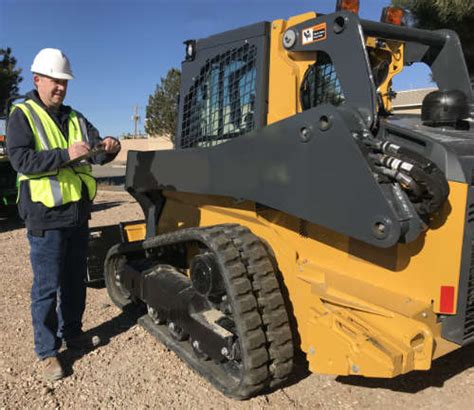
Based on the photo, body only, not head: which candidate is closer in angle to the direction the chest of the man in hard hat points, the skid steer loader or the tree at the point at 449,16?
the skid steer loader

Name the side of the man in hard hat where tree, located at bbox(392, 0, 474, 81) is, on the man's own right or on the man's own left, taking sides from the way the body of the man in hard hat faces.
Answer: on the man's own left

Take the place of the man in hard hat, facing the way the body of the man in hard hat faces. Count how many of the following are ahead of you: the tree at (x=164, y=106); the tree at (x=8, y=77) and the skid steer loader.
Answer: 1

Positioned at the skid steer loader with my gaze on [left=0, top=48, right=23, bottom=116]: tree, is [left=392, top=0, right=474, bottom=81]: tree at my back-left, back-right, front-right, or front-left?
front-right

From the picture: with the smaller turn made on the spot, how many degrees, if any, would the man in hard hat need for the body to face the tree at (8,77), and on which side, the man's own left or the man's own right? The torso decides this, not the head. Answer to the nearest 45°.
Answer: approximately 135° to the man's own left

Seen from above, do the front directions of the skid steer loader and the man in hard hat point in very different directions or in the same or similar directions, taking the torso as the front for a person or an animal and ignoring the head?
very different directions

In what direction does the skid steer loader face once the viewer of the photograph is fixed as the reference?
facing away from the viewer and to the left of the viewer

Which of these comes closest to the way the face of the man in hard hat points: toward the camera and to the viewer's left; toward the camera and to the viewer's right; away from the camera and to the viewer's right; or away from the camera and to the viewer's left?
toward the camera and to the viewer's right

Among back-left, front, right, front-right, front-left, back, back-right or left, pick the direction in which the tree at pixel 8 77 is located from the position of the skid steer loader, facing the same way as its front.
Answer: front

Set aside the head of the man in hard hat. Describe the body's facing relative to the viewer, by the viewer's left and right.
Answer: facing the viewer and to the right of the viewer

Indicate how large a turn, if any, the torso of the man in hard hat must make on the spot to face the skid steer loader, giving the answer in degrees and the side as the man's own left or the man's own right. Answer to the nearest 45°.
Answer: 0° — they already face it

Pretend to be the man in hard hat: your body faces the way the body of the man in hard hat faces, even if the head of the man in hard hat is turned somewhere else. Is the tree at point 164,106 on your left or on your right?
on your left
